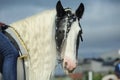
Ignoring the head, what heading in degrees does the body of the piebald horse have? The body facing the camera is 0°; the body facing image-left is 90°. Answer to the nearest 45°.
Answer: approximately 315°
